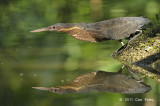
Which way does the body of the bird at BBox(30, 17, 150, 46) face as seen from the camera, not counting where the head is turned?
to the viewer's left
